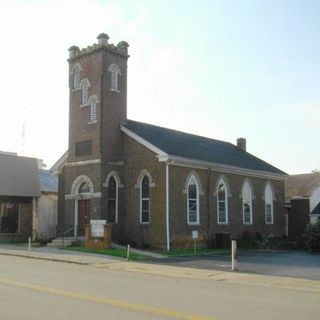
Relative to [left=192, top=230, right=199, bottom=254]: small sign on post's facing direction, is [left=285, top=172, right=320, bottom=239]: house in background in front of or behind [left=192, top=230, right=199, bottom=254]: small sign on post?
behind

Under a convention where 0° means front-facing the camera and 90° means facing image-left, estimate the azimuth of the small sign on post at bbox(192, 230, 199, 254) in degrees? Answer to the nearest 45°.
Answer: approximately 0°

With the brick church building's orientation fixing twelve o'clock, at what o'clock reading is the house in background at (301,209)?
The house in background is roughly at 6 o'clock from the brick church building.

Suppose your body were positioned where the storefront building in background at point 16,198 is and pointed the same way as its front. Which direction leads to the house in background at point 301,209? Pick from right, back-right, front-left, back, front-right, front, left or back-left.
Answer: left

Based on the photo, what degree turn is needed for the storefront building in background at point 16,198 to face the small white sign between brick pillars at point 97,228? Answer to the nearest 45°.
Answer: approximately 45° to its left

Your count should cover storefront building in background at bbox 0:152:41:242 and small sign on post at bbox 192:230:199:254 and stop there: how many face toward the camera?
2

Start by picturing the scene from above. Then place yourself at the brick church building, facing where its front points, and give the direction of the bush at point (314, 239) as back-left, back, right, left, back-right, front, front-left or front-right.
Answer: back-left

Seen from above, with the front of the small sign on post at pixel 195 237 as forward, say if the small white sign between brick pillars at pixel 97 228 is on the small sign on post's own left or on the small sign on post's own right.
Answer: on the small sign on post's own right

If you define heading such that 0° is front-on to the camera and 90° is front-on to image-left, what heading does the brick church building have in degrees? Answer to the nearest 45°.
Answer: approximately 45°

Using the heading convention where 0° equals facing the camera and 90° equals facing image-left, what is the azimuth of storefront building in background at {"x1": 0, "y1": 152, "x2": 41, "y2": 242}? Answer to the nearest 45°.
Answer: approximately 0°

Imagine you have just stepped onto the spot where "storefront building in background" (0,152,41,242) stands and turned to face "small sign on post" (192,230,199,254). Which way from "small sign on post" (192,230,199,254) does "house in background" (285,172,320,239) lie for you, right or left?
left
